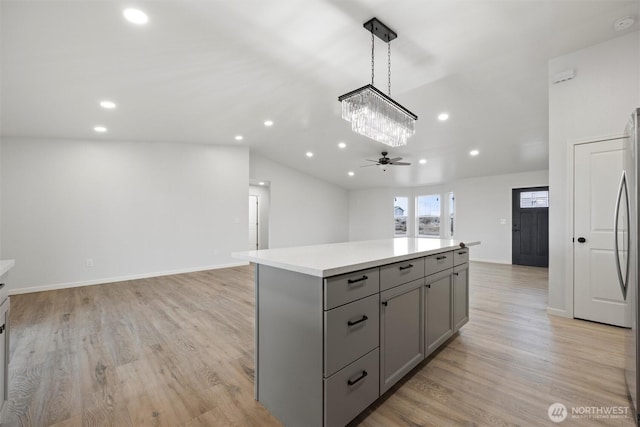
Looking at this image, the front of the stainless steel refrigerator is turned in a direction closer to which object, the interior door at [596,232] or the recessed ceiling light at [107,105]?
the recessed ceiling light

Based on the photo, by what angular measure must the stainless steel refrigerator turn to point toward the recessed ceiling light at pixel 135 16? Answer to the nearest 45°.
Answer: approximately 45° to its left

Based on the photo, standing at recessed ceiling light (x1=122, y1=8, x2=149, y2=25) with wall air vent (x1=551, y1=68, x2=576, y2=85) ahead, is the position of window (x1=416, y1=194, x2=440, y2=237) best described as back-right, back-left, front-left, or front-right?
front-left

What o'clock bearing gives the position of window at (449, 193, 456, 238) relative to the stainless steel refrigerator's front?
The window is roughly at 2 o'clock from the stainless steel refrigerator.

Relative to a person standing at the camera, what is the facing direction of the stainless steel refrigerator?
facing to the left of the viewer

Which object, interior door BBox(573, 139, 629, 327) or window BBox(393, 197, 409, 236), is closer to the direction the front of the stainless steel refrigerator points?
the window

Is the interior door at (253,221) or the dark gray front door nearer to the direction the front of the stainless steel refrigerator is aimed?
the interior door

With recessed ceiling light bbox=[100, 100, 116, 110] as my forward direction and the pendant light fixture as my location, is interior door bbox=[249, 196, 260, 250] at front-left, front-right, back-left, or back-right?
front-right

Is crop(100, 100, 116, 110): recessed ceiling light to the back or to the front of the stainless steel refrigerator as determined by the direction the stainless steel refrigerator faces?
to the front

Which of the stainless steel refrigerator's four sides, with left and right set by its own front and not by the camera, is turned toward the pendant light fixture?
front

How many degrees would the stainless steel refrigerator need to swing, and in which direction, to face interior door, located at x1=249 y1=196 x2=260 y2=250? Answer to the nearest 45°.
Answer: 0° — it already faces it
